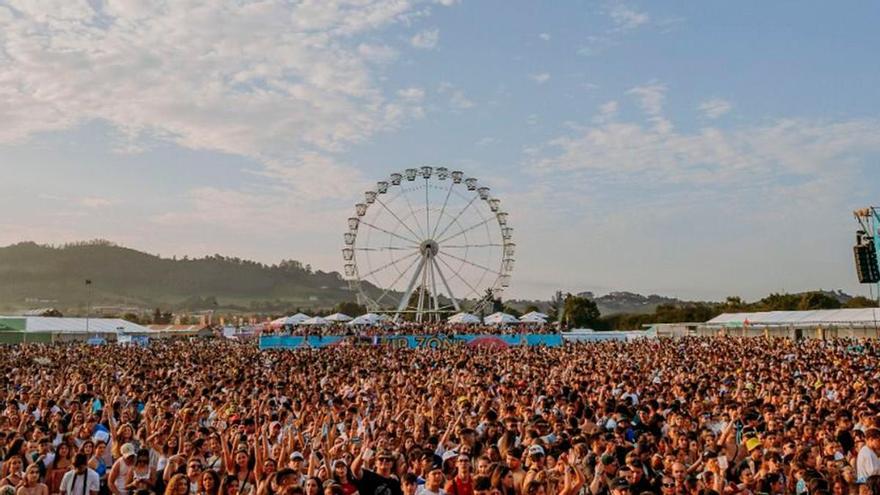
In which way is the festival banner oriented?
toward the camera
